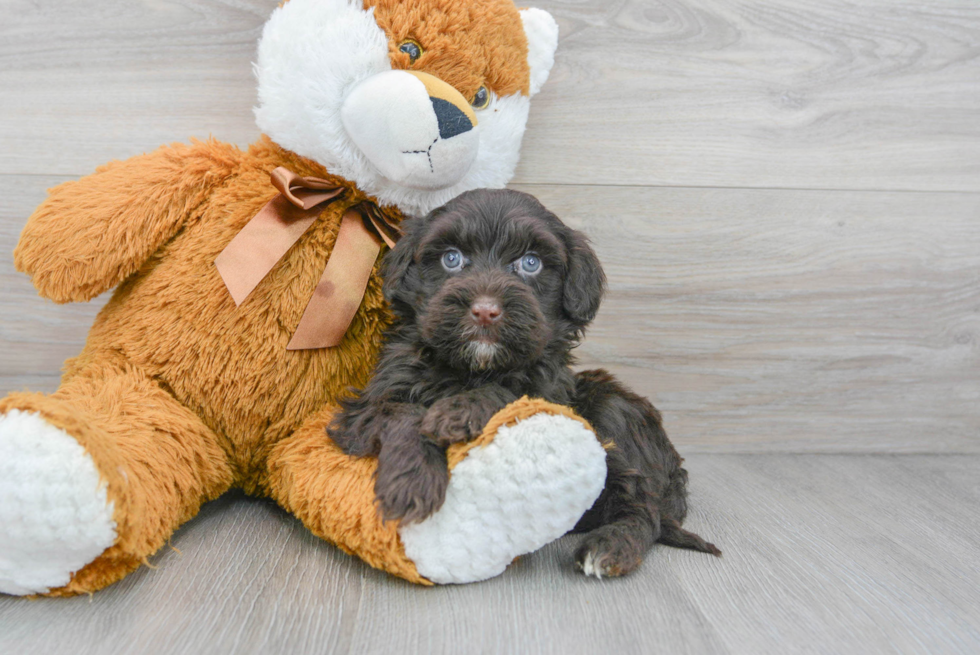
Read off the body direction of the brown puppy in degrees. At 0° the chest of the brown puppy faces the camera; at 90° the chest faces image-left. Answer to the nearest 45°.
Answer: approximately 45°
